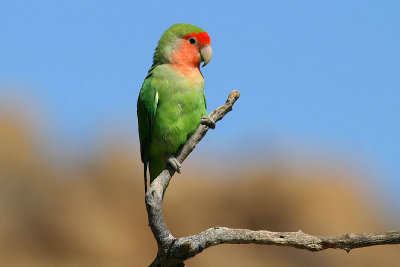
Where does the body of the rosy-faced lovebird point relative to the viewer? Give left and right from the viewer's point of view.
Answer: facing the viewer and to the right of the viewer
